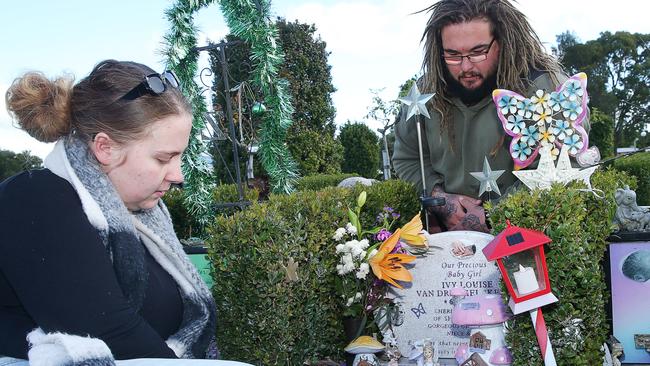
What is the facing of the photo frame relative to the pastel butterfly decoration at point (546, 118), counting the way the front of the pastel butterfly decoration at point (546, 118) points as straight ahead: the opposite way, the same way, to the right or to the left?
the same way

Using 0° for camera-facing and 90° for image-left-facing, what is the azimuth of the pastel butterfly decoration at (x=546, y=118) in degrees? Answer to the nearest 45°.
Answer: approximately 0°

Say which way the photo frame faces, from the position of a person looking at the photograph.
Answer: facing the viewer

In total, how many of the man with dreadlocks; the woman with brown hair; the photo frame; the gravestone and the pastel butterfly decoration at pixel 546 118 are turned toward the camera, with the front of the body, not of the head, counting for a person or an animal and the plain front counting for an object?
4

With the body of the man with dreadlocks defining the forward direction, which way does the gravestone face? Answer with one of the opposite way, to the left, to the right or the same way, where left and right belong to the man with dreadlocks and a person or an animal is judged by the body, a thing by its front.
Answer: the same way

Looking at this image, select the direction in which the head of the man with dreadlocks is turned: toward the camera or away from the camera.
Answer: toward the camera

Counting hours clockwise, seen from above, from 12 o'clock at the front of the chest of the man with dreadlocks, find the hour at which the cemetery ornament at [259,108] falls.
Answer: The cemetery ornament is roughly at 4 o'clock from the man with dreadlocks.

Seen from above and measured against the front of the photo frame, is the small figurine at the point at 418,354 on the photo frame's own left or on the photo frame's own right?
on the photo frame's own right

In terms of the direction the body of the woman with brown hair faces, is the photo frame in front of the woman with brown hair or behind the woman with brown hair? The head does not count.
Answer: in front

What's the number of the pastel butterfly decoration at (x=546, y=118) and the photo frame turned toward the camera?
2

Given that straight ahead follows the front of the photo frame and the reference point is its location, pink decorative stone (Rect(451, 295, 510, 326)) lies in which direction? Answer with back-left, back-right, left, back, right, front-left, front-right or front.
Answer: front-right

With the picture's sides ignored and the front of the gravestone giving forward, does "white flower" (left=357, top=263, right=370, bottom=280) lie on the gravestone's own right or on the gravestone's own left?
on the gravestone's own right

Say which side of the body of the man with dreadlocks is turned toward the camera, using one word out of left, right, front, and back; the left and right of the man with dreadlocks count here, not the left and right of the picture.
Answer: front

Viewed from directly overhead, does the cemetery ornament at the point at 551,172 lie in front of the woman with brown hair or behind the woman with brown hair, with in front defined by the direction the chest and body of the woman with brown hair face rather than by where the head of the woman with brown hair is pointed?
in front

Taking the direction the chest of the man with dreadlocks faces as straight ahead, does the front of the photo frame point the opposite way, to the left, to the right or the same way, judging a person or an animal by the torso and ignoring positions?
the same way

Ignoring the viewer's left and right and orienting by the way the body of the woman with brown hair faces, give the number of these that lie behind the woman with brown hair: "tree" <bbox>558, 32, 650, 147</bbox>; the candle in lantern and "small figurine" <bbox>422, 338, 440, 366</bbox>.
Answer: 0

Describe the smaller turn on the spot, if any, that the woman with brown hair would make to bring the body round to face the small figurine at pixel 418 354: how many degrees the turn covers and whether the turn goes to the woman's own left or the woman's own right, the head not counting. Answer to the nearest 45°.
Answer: approximately 45° to the woman's own left

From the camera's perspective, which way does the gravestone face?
toward the camera

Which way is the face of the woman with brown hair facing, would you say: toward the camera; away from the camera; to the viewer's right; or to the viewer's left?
to the viewer's right

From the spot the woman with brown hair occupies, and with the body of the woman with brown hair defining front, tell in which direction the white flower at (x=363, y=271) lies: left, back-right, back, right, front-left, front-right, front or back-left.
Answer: front-left
